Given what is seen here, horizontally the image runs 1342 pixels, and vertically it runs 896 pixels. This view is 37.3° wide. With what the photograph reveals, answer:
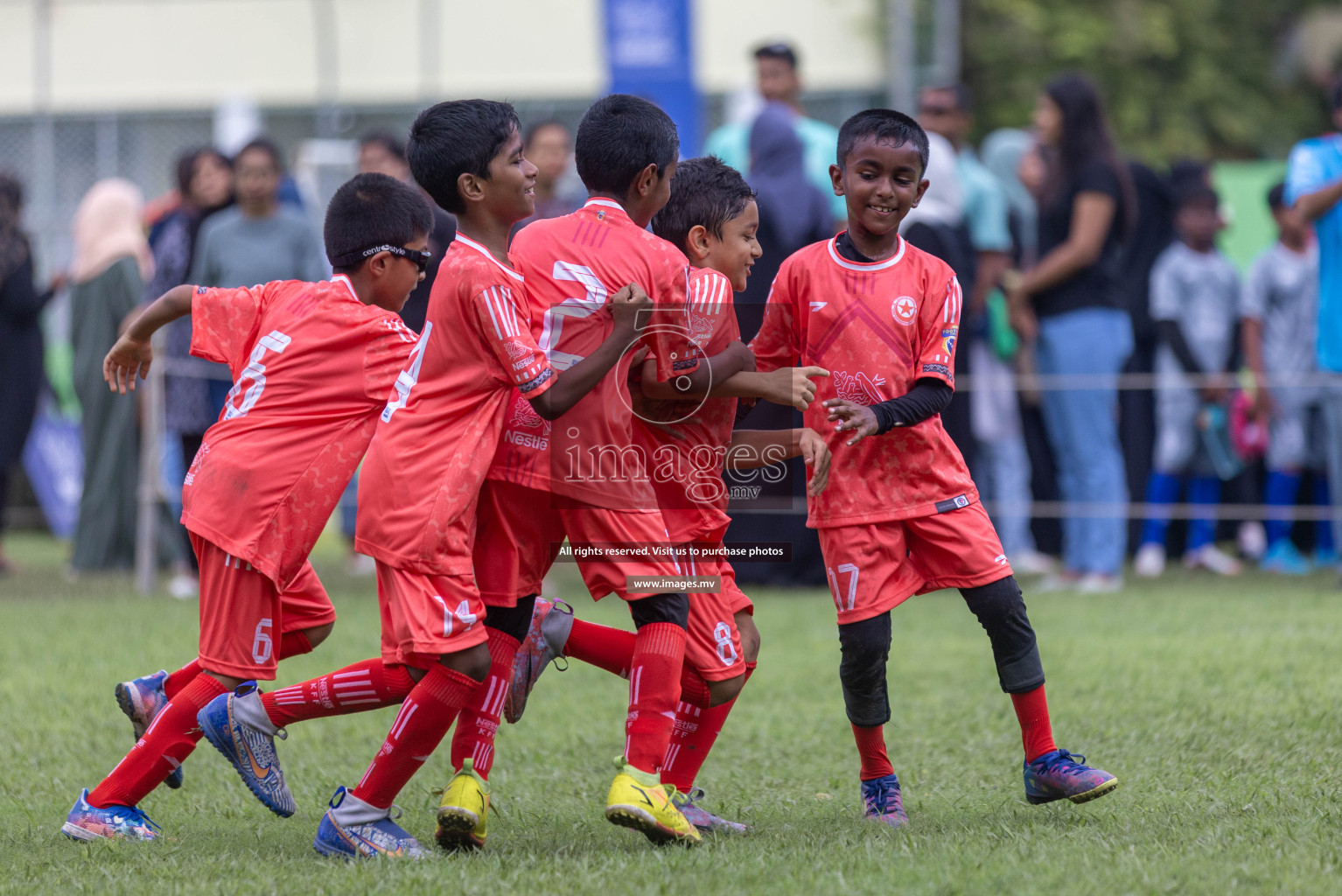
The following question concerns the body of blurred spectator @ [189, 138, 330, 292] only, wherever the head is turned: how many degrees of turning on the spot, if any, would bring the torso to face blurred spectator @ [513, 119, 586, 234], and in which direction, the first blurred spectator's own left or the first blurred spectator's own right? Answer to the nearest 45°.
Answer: approximately 90° to the first blurred spectator's own left

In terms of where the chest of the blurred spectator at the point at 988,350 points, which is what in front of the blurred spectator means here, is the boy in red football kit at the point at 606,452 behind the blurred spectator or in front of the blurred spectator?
in front

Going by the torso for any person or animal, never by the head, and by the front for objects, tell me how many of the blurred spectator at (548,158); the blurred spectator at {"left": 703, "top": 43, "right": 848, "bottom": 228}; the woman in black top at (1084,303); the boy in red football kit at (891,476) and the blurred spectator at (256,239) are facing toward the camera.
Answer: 4

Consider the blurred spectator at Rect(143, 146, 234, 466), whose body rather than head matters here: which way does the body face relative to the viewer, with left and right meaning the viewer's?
facing the viewer and to the right of the viewer

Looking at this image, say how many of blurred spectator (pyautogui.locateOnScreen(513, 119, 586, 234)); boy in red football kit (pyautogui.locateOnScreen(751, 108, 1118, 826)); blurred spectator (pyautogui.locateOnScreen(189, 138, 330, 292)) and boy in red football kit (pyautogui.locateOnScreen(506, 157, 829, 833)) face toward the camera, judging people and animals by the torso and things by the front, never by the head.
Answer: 3

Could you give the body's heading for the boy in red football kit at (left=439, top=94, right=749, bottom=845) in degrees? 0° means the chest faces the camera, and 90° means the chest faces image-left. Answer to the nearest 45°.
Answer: approximately 225°

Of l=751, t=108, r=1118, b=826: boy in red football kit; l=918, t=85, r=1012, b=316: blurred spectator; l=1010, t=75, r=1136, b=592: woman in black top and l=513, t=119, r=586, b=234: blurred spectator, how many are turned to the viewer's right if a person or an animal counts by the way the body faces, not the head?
0

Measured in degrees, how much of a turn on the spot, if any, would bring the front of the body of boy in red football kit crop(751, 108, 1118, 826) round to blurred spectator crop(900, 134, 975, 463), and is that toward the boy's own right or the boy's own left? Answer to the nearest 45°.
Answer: approximately 180°

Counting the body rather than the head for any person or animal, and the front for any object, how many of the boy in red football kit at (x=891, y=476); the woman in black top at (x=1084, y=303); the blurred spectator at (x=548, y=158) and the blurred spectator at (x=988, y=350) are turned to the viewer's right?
0

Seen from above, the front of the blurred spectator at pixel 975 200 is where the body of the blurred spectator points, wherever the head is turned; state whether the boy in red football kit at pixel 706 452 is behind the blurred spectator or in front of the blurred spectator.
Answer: in front

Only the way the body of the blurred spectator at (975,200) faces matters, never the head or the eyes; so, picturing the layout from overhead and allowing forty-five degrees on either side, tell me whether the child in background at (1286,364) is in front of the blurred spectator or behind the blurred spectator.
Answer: behind

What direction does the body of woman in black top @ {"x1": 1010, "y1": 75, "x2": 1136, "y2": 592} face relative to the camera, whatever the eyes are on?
to the viewer's left
